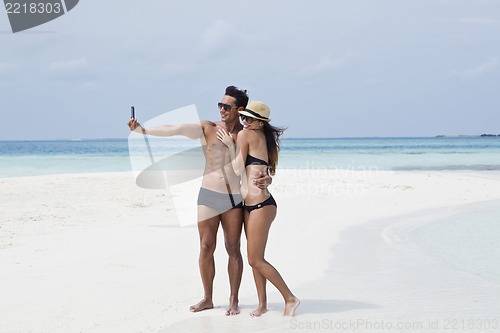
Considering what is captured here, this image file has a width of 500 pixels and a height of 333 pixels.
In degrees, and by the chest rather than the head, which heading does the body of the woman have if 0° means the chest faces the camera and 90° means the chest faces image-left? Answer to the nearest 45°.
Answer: approximately 90°
